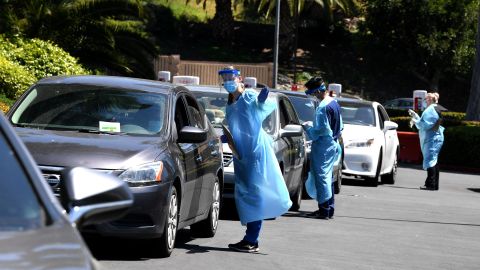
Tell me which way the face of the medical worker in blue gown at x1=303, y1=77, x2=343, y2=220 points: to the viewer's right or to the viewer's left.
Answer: to the viewer's left

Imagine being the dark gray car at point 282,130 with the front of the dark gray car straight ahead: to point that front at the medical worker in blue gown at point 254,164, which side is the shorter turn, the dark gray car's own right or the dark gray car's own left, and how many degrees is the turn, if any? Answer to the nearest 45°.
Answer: approximately 45° to the dark gray car's own left

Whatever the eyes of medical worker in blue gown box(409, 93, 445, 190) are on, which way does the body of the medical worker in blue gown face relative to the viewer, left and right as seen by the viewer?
facing to the left of the viewer

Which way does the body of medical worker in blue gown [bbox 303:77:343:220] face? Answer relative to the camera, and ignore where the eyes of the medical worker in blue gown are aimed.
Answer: to the viewer's left

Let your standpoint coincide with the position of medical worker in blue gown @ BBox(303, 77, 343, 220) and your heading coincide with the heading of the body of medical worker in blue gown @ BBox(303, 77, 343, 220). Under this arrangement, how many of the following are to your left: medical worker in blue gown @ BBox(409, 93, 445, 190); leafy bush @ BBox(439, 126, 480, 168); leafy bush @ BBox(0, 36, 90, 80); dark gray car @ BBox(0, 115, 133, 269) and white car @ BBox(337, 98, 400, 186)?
1

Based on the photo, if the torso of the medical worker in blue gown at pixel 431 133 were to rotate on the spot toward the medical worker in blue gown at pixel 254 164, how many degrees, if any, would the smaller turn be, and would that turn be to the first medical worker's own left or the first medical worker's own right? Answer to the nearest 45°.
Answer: approximately 90° to the first medical worker's own left

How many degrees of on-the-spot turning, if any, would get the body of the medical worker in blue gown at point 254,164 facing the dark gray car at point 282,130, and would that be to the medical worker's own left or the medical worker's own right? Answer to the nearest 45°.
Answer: approximately 135° to the medical worker's own right

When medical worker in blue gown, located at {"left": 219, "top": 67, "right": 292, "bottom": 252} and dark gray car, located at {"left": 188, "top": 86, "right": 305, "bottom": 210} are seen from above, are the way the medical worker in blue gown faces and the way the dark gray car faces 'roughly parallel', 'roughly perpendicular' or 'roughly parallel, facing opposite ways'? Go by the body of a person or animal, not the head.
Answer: roughly parallel

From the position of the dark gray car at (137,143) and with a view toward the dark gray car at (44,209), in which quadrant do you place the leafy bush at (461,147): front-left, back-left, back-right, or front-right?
back-left

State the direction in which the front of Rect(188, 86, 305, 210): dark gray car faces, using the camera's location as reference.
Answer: facing the viewer and to the left of the viewer

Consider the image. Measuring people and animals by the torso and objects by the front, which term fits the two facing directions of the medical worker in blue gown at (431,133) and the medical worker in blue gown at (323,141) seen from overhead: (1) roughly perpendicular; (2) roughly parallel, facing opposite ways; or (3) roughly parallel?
roughly parallel

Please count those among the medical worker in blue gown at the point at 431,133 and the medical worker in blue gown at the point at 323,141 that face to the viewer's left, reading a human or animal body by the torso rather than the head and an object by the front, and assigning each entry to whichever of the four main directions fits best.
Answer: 2

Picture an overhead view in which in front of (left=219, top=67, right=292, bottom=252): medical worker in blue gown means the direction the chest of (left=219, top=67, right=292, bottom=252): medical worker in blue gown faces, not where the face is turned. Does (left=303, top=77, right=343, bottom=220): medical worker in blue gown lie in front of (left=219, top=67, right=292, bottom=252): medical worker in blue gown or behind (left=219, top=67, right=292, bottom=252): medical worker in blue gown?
behind
